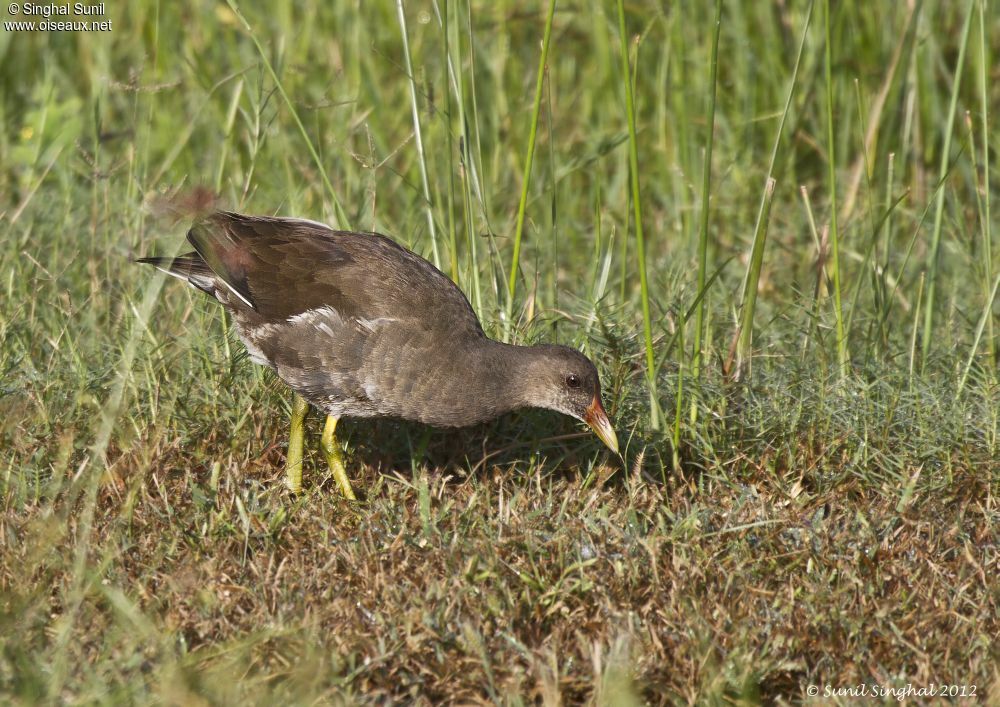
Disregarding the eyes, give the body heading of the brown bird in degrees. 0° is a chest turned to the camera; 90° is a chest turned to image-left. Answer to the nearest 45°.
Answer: approximately 270°
